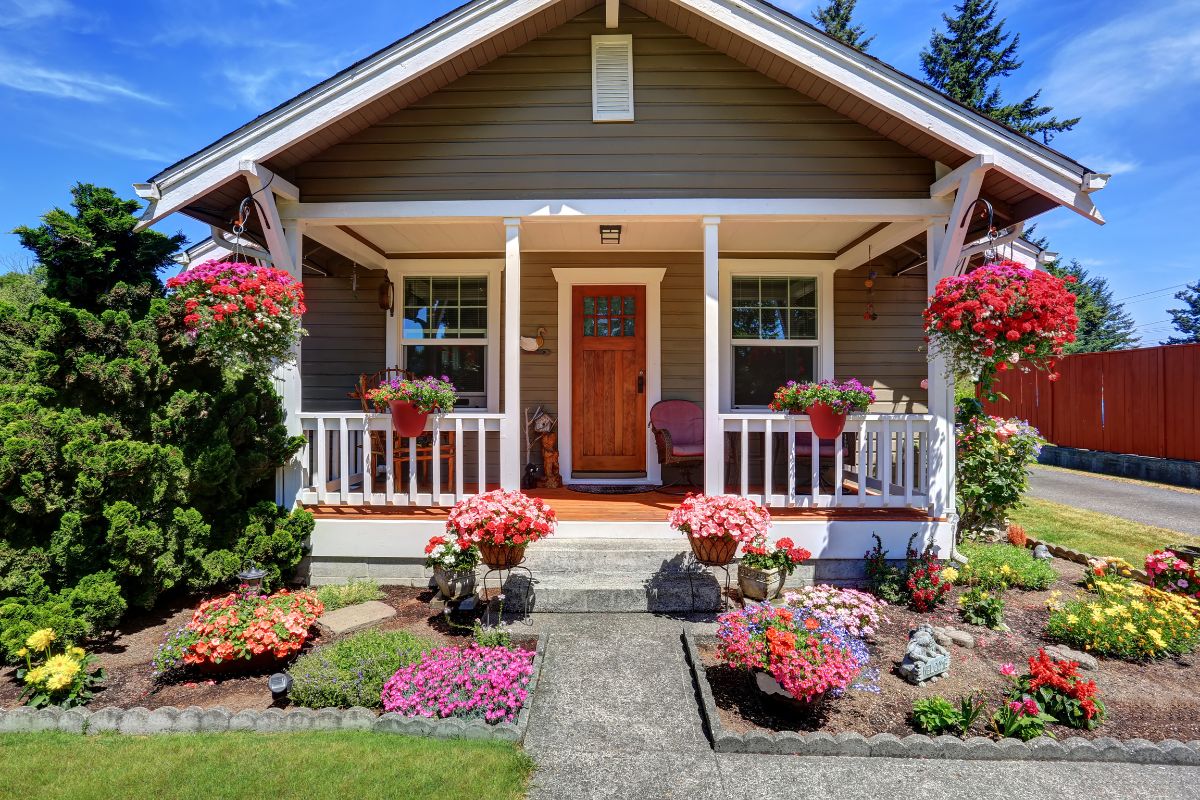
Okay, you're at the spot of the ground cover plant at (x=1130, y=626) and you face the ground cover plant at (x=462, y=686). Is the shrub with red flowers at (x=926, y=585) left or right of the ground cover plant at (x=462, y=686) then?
right

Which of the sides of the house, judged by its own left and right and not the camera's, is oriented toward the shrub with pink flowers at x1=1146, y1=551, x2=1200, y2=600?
left

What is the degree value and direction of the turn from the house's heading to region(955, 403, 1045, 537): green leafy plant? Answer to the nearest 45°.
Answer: approximately 90° to its left

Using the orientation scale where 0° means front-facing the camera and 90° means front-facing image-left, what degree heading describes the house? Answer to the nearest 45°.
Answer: approximately 0°
